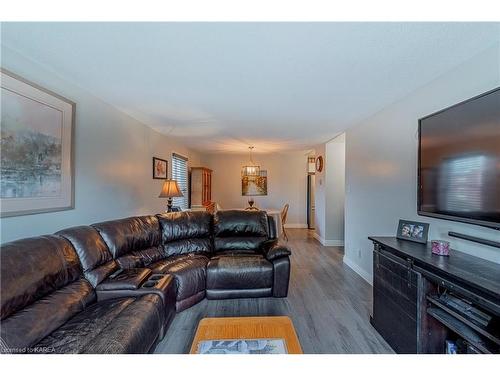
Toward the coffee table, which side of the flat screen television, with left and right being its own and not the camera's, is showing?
front

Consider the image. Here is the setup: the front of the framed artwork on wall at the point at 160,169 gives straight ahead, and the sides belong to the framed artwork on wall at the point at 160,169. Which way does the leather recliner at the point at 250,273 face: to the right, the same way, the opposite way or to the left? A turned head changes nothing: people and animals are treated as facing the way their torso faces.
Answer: to the right

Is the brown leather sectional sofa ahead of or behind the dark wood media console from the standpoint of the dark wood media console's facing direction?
ahead

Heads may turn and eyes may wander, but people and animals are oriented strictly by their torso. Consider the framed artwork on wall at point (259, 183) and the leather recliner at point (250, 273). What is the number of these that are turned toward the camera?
2

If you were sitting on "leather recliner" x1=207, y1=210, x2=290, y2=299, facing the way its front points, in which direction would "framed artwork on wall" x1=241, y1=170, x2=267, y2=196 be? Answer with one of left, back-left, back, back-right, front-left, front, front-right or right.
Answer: back

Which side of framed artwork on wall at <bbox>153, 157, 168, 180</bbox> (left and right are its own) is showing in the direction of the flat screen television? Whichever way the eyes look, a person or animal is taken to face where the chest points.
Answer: front

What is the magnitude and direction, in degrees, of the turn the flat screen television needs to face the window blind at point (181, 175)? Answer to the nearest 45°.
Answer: approximately 45° to its right

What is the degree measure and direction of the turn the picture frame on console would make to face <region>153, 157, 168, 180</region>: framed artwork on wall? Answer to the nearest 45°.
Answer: approximately 45° to its right

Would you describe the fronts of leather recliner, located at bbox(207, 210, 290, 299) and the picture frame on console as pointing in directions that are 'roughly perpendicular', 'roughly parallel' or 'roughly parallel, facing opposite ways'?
roughly perpendicular

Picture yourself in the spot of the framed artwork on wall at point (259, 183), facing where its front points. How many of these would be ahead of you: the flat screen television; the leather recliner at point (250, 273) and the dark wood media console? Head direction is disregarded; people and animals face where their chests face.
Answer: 3
